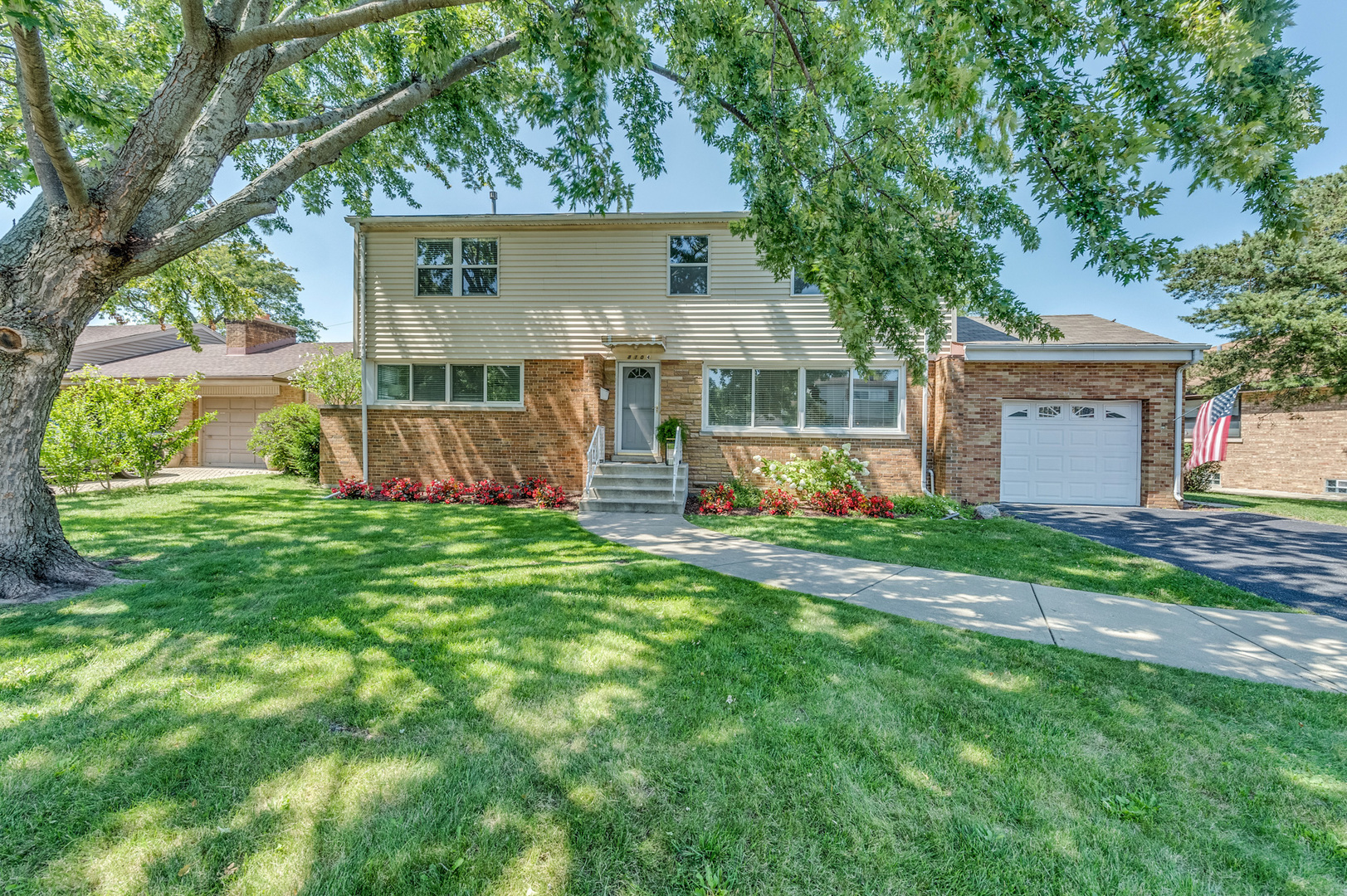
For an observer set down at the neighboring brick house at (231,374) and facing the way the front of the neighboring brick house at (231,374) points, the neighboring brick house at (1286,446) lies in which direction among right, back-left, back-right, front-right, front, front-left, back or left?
front-left

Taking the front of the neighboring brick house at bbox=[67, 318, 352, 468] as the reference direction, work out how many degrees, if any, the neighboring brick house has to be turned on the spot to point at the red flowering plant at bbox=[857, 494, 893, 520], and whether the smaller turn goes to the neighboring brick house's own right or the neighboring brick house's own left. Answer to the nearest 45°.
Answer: approximately 45° to the neighboring brick house's own left

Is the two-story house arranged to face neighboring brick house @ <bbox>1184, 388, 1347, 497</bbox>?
no

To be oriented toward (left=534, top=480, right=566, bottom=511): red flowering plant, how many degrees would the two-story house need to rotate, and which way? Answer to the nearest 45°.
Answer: approximately 45° to its right

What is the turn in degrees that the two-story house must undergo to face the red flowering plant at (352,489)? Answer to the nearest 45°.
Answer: approximately 90° to its right

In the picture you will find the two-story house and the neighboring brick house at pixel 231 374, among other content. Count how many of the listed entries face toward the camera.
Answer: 2

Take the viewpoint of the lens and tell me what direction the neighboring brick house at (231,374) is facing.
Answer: facing the viewer

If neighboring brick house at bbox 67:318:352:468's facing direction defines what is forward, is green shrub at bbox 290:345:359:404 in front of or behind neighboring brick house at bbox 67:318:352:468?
in front

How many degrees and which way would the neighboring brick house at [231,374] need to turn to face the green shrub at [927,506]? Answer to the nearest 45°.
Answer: approximately 45° to its left

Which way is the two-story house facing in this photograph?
toward the camera

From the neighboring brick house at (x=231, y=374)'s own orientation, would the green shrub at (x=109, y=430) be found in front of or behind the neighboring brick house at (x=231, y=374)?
in front

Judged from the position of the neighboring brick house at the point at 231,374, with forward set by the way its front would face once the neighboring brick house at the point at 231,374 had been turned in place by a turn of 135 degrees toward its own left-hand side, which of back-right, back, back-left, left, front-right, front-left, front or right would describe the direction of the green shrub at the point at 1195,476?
right
